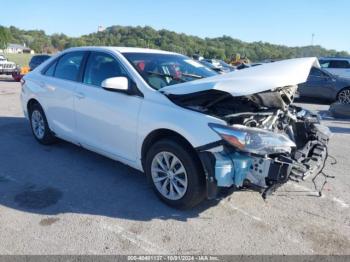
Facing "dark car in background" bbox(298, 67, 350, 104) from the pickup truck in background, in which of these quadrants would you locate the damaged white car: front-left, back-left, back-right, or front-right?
front-right

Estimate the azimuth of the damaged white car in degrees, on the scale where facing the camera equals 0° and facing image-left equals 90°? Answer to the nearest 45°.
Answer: approximately 315°

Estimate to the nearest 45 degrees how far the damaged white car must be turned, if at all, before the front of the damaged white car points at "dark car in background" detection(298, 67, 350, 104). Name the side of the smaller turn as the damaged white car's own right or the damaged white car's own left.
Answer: approximately 90° to the damaged white car's own left

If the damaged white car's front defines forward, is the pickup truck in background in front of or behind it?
behind
